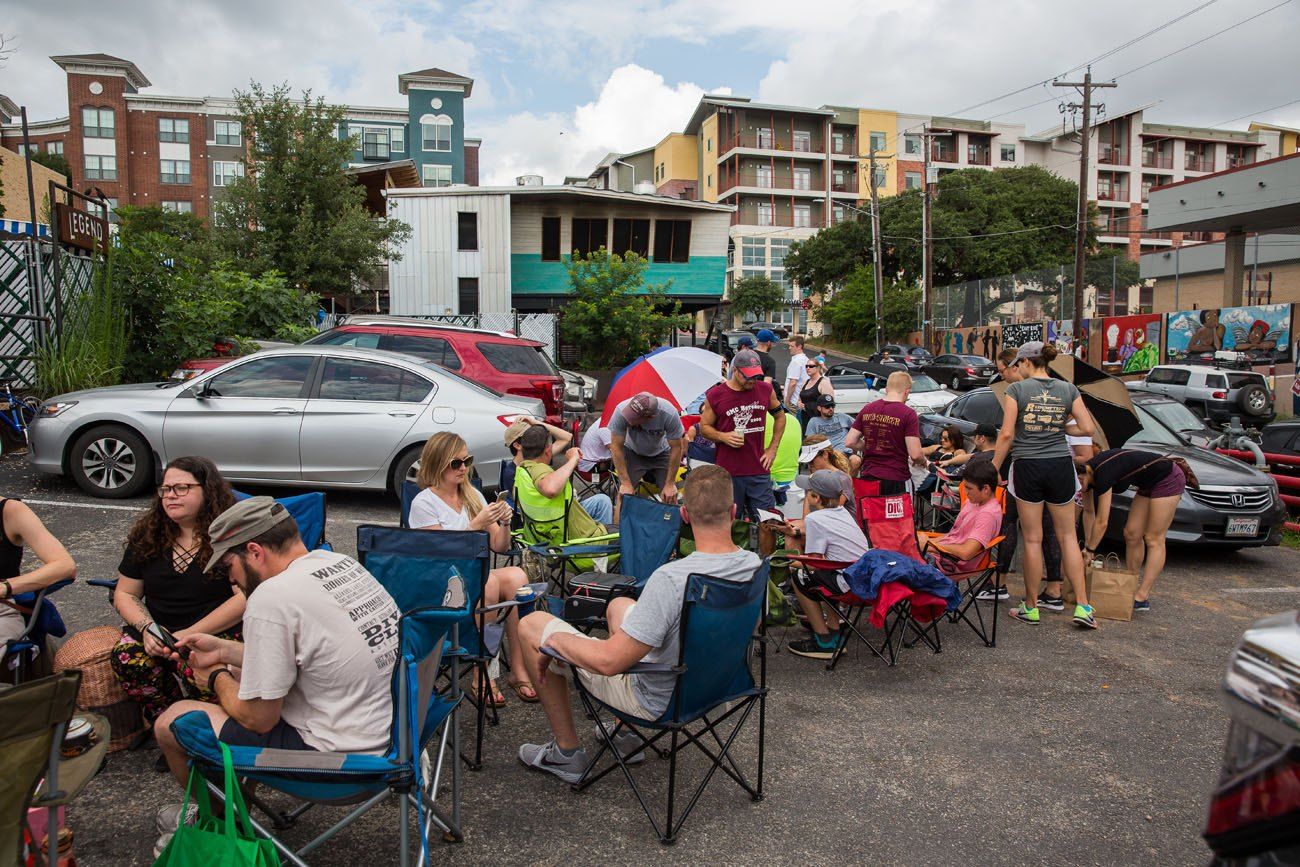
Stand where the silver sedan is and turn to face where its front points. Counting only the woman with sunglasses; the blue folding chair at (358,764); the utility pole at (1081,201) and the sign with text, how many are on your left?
2

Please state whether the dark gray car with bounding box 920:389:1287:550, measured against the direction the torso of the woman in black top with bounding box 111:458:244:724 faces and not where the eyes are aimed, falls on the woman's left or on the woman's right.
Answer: on the woman's left

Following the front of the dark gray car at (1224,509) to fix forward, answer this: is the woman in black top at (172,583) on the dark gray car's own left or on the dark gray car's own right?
on the dark gray car's own right

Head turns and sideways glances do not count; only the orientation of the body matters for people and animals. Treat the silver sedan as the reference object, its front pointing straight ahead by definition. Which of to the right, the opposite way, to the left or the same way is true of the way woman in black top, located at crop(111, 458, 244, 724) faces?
to the left

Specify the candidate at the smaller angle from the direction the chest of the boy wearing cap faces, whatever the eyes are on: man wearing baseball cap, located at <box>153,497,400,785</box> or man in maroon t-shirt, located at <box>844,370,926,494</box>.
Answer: the man wearing baseball cap

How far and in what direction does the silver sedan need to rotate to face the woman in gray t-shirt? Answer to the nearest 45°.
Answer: approximately 135° to its left

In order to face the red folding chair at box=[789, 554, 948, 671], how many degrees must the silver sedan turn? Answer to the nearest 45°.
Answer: approximately 135° to its left

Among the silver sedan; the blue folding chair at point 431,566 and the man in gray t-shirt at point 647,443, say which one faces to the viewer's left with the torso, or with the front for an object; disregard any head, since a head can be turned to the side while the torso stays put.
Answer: the silver sedan

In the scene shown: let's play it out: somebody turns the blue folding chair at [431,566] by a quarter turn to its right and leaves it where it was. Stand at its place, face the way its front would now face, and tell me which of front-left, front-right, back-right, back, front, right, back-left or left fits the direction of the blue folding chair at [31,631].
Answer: back-right

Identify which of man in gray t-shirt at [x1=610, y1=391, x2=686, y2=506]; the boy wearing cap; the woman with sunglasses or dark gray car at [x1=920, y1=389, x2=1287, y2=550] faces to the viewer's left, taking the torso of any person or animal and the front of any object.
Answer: the boy wearing cap

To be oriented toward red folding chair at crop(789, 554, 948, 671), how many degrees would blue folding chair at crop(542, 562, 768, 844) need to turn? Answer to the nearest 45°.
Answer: approximately 90° to its right

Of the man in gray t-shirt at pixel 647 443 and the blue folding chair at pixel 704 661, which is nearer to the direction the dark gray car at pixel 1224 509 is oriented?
the blue folding chair
